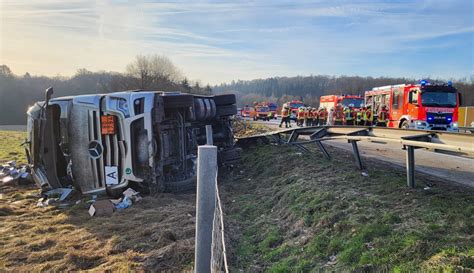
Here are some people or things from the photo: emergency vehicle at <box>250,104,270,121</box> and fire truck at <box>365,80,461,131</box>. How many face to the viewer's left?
0

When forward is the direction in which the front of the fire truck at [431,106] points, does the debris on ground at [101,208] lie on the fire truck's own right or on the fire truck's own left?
on the fire truck's own right

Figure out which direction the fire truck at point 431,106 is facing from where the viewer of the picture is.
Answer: facing the viewer and to the right of the viewer

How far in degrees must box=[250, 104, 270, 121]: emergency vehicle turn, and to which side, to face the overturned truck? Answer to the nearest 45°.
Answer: approximately 45° to its right

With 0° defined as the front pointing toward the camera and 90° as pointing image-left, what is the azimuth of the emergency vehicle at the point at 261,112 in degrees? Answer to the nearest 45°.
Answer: approximately 315°

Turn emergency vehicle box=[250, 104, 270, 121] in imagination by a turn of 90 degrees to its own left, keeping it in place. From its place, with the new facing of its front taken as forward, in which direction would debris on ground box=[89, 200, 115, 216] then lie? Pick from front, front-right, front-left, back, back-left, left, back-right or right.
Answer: back-right

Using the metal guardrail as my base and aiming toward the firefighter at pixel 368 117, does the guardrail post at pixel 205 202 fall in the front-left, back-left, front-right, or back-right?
back-left

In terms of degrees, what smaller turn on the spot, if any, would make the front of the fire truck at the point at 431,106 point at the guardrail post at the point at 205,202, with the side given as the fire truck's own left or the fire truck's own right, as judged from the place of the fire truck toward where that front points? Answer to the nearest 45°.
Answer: approximately 45° to the fire truck's own right

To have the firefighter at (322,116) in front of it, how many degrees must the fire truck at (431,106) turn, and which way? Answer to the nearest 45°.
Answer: approximately 180°

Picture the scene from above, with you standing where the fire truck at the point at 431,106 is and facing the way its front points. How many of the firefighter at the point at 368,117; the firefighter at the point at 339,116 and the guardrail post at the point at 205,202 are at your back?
2

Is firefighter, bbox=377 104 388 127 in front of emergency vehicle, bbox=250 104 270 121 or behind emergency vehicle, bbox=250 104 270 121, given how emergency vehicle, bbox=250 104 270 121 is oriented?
in front

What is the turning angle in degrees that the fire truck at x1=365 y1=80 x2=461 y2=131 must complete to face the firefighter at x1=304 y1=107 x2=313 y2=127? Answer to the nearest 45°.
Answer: approximately 180°
